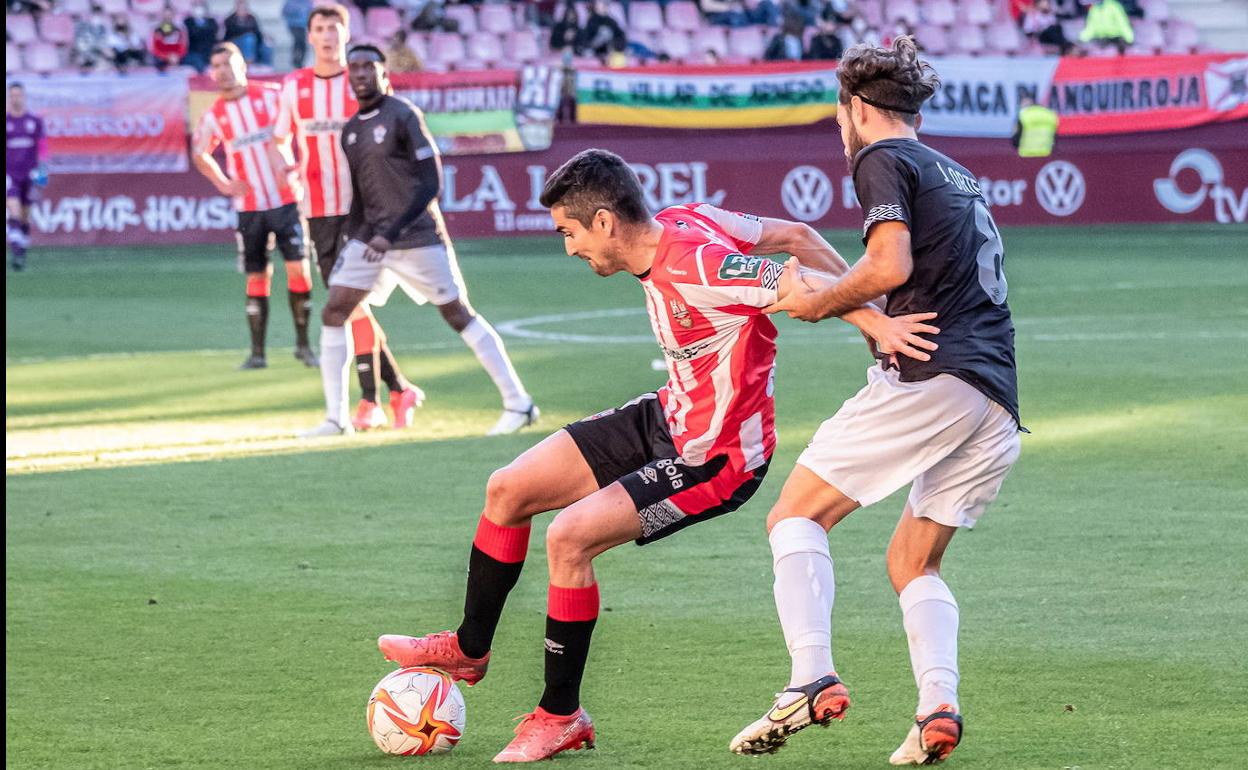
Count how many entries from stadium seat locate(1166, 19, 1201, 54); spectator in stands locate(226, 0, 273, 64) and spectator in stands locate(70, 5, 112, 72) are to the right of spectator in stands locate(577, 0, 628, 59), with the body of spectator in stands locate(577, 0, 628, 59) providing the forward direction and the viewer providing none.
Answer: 2

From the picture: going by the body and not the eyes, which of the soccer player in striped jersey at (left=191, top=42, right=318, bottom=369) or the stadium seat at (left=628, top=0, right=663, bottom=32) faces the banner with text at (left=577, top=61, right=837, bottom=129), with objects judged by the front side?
the stadium seat

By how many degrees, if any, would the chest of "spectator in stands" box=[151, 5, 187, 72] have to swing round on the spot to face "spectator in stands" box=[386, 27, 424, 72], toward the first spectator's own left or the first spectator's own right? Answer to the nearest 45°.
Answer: approximately 45° to the first spectator's own left

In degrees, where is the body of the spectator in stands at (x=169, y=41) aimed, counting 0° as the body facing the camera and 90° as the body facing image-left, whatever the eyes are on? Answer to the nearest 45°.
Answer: approximately 0°

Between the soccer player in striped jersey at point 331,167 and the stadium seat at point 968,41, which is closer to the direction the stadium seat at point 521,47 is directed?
the soccer player in striped jersey

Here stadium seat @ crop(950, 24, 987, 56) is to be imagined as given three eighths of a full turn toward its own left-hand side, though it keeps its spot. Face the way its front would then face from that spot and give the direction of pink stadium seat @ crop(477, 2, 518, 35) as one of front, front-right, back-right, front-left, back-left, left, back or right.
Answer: back-left

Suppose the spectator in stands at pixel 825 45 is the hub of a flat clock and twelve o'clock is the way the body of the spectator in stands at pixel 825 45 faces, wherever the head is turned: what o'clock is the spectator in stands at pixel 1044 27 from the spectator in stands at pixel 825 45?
the spectator in stands at pixel 1044 27 is roughly at 8 o'clock from the spectator in stands at pixel 825 45.

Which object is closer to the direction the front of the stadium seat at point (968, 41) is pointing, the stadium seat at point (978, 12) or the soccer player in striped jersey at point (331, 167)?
the soccer player in striped jersey

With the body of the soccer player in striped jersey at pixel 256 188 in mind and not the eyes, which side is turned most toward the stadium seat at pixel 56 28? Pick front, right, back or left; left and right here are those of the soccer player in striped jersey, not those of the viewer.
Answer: back

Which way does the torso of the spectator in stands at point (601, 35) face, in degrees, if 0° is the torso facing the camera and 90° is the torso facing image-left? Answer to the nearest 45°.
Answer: approximately 0°

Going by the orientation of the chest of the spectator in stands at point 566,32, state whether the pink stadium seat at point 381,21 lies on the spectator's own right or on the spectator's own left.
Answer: on the spectator's own right
